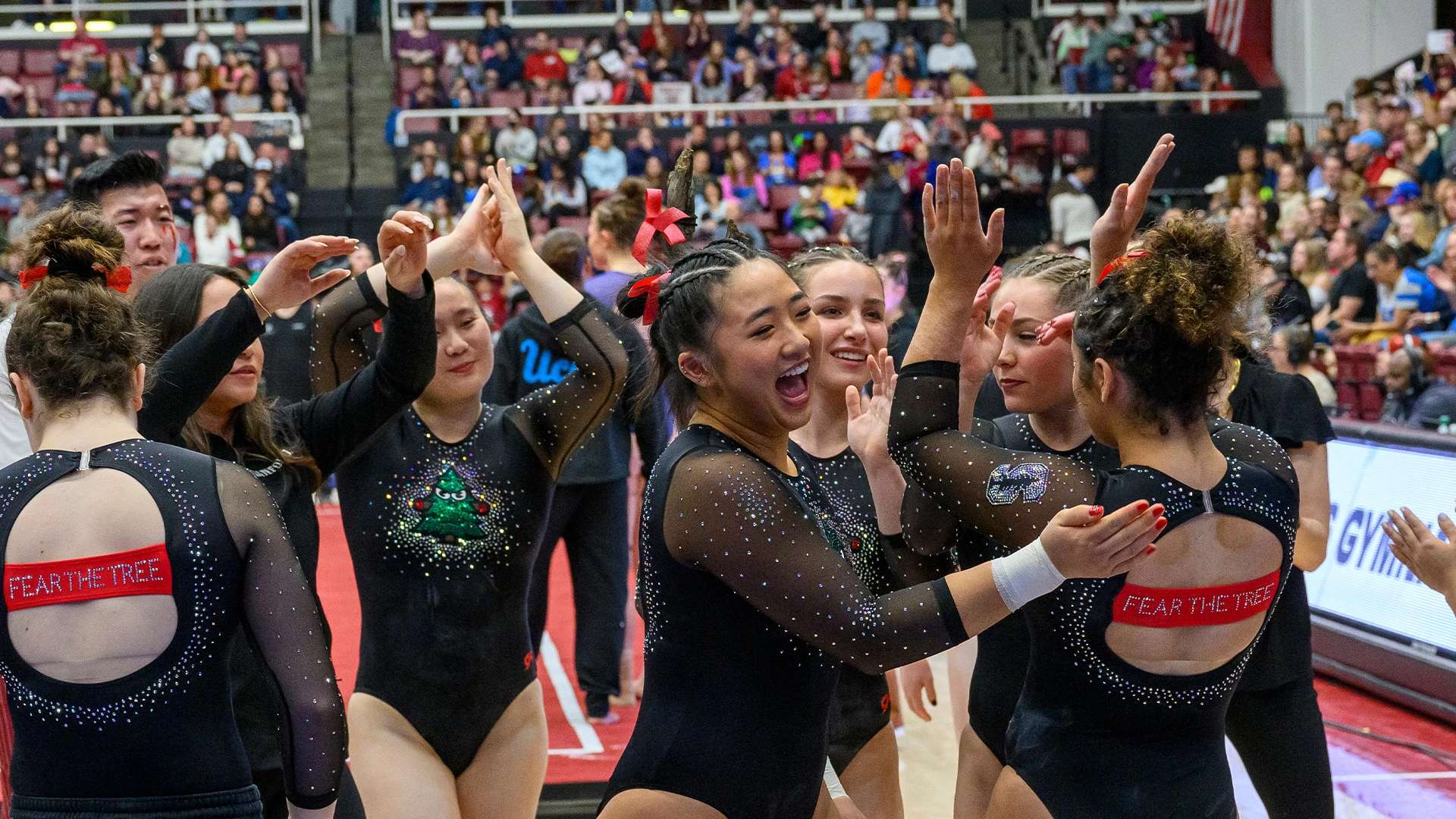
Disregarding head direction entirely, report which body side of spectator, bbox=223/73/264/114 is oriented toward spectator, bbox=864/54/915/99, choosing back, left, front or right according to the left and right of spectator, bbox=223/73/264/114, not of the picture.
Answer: left

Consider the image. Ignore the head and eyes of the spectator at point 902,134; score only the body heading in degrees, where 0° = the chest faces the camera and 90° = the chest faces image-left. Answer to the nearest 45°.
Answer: approximately 0°

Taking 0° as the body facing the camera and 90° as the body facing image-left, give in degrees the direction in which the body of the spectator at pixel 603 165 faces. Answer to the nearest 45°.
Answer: approximately 0°

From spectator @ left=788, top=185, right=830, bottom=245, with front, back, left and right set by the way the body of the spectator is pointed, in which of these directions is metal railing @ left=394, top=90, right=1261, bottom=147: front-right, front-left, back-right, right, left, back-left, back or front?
back
